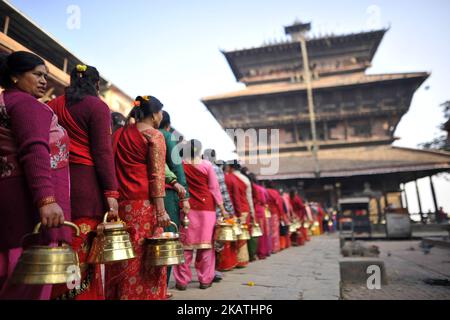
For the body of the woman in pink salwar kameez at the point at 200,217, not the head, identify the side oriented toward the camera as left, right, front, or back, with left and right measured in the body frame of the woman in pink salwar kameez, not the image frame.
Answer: back

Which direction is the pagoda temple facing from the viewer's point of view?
toward the camera

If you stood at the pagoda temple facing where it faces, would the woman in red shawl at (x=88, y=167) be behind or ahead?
ahead

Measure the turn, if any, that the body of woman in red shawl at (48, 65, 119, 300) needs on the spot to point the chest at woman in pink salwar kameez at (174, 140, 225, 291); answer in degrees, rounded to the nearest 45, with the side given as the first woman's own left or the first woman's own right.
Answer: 0° — they already face them

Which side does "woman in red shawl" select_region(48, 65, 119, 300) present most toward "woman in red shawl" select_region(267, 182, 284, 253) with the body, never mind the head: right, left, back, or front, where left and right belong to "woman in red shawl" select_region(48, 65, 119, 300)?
front

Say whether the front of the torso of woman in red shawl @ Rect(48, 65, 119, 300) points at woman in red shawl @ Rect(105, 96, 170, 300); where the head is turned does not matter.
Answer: yes

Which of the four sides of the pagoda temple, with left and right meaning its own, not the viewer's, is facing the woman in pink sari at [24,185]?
front

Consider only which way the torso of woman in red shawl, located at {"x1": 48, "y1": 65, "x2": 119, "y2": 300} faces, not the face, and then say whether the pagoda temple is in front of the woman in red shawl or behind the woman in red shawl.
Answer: in front

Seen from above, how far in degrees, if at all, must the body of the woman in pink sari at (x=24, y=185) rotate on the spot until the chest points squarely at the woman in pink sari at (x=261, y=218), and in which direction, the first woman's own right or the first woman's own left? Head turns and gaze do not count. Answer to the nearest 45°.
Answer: approximately 45° to the first woman's own left

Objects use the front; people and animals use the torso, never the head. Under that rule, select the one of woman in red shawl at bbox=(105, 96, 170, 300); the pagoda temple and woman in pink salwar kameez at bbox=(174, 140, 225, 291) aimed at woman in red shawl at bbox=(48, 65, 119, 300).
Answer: the pagoda temple

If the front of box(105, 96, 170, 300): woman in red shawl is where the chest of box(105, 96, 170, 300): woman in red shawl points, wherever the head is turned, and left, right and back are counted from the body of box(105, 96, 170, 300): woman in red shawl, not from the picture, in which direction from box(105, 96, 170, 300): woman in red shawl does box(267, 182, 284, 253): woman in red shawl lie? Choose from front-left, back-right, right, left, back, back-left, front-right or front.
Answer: front

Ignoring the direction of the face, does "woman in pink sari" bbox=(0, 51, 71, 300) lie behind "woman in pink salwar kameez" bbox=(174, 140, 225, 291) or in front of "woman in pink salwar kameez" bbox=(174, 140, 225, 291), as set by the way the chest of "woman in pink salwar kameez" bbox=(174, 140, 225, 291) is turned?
behind

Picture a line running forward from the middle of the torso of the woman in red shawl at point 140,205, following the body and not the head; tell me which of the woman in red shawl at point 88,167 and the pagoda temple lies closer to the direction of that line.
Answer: the pagoda temple

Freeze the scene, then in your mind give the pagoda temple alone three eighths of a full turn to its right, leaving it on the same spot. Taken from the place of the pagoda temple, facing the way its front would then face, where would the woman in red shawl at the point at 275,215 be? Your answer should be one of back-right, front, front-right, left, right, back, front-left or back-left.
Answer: back-left

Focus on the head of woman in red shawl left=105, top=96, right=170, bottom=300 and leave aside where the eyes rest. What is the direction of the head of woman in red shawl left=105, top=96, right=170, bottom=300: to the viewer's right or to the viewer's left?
to the viewer's right

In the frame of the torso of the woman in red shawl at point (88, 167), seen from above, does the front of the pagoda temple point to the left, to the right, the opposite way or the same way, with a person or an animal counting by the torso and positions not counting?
the opposite way

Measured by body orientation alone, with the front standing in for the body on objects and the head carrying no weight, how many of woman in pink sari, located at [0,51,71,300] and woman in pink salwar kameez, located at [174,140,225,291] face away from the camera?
1
